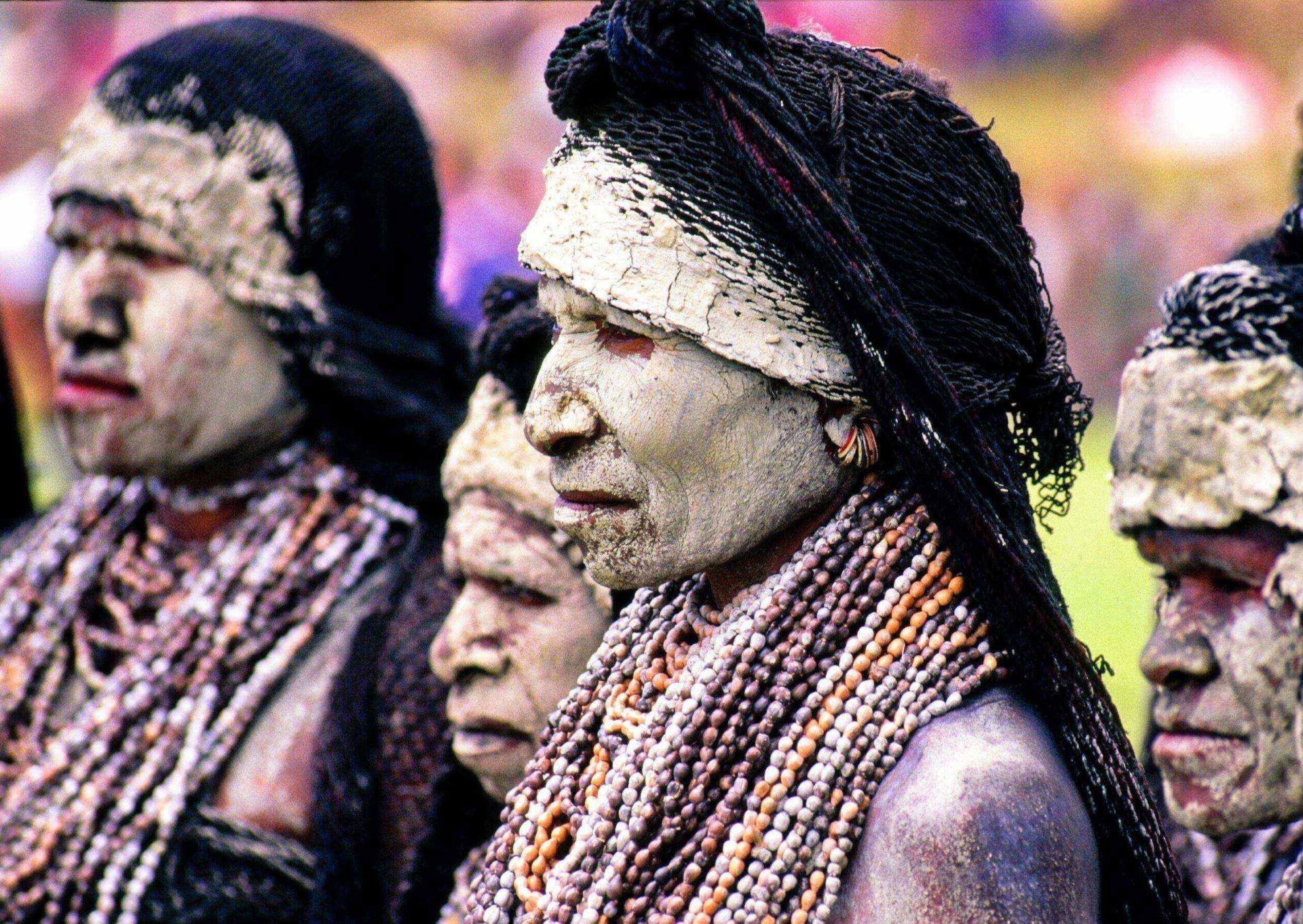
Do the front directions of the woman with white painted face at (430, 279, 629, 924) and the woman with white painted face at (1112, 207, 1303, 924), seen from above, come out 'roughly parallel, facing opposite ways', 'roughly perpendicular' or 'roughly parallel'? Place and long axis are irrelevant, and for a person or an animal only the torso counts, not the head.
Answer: roughly parallel

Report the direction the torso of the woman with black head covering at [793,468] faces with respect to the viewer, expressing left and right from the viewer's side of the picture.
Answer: facing to the left of the viewer

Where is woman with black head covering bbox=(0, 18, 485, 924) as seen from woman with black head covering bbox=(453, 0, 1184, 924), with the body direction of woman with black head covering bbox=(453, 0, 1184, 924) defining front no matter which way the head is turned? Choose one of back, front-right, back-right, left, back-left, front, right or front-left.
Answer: front-right

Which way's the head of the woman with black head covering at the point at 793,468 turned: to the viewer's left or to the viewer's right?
to the viewer's left

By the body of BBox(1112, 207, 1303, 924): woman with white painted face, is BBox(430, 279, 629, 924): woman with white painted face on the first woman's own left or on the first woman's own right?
on the first woman's own right

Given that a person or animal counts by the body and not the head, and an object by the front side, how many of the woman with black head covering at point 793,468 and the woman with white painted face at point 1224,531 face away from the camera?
0

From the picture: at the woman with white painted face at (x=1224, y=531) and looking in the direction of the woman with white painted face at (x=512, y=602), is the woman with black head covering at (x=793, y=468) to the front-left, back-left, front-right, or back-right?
front-left

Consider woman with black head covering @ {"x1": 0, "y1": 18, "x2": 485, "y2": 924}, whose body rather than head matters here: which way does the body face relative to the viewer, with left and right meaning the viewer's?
facing the viewer and to the left of the viewer
